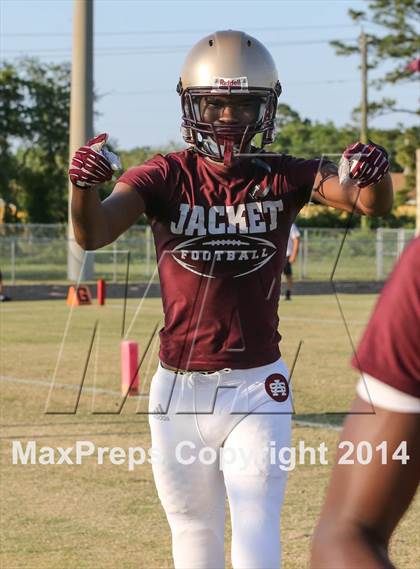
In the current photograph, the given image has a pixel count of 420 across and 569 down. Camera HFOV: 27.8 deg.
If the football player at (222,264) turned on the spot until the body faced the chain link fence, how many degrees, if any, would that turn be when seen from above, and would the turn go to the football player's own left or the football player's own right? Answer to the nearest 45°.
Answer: approximately 180°

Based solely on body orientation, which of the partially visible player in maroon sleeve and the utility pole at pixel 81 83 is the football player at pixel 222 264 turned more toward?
the partially visible player in maroon sleeve

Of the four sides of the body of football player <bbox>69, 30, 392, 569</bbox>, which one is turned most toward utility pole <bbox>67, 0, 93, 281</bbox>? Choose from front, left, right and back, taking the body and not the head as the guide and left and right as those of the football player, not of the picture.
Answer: back

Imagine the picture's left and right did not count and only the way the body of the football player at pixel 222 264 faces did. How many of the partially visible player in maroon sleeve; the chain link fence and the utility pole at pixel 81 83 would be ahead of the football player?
1

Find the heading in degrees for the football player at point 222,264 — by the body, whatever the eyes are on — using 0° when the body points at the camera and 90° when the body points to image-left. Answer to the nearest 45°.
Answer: approximately 0°

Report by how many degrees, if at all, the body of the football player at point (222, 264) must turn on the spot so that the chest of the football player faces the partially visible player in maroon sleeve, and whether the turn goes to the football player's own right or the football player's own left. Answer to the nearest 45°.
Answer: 0° — they already face them
